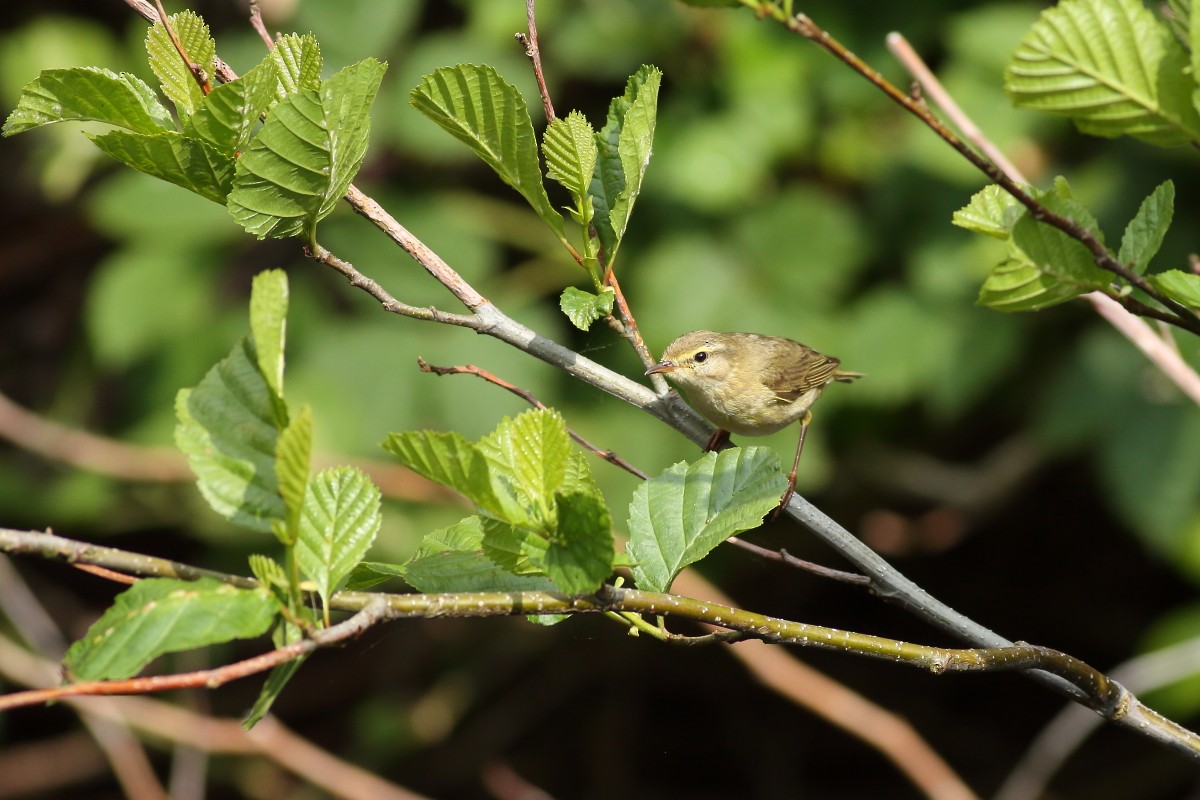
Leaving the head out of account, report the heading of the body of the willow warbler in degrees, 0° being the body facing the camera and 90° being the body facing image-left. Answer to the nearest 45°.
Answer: approximately 45°

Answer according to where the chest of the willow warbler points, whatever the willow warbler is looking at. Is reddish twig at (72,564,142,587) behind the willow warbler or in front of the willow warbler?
in front

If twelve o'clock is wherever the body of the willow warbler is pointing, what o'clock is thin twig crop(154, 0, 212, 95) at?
The thin twig is roughly at 11 o'clock from the willow warbler.

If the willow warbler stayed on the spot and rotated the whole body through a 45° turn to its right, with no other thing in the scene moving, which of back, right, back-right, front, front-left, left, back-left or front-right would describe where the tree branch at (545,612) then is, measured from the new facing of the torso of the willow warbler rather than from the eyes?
left

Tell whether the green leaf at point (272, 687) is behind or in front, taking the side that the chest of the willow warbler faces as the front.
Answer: in front

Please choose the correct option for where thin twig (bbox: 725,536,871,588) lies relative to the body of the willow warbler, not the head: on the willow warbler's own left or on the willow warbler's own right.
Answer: on the willow warbler's own left

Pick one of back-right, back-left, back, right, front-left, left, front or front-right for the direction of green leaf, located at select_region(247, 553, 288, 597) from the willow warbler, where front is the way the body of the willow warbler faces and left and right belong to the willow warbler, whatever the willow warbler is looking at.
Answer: front-left

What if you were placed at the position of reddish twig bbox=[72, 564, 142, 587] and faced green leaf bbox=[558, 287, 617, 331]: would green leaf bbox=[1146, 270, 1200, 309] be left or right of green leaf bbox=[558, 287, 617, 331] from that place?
right
